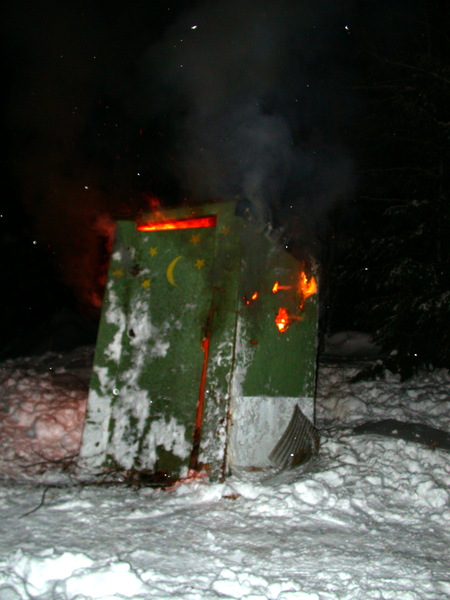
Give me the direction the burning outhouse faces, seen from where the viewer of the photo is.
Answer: facing the viewer and to the left of the viewer
